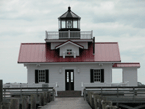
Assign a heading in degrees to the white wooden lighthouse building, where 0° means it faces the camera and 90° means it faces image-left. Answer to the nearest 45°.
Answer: approximately 0°

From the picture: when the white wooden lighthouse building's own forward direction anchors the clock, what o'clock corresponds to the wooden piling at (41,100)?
The wooden piling is roughly at 12 o'clock from the white wooden lighthouse building.

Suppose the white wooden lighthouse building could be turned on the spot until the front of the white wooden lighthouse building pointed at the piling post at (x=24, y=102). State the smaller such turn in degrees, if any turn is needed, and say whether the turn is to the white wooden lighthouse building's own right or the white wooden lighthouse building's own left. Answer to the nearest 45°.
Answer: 0° — it already faces it
